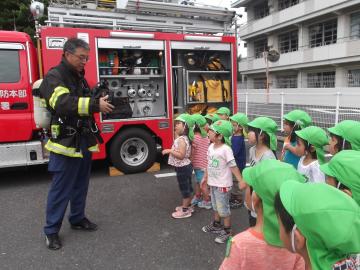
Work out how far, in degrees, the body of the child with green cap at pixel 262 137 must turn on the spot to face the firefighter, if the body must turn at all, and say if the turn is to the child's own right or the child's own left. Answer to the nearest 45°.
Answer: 0° — they already face them

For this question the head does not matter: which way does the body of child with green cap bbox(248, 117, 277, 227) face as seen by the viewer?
to the viewer's left

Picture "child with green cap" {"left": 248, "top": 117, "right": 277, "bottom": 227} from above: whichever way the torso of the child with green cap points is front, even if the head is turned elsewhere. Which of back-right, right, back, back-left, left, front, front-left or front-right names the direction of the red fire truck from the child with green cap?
front-right

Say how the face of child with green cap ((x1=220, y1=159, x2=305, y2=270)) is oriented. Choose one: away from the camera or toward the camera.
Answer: away from the camera

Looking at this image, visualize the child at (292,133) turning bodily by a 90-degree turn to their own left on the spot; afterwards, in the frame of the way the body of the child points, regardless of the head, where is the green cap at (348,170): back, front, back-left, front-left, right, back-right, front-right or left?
front

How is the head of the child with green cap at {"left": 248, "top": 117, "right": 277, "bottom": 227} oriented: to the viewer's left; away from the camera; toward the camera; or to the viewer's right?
to the viewer's left

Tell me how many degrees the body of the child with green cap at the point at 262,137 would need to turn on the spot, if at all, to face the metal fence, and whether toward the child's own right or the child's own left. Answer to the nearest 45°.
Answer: approximately 90° to the child's own right

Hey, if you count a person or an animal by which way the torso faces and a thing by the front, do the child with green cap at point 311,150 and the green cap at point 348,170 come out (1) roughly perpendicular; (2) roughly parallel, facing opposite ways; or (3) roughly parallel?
roughly parallel

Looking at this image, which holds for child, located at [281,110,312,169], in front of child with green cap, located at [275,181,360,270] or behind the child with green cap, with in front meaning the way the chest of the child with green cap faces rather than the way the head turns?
in front

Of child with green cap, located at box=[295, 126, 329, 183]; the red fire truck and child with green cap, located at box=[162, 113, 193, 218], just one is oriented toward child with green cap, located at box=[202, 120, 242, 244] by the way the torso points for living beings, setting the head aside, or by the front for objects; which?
child with green cap, located at box=[295, 126, 329, 183]

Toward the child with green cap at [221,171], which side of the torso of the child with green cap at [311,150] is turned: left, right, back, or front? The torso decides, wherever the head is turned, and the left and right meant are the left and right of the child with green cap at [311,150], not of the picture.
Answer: front

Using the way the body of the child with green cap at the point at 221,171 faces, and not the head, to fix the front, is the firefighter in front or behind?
in front

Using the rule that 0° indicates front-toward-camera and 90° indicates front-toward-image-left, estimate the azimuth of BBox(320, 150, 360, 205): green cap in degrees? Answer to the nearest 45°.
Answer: approximately 90°

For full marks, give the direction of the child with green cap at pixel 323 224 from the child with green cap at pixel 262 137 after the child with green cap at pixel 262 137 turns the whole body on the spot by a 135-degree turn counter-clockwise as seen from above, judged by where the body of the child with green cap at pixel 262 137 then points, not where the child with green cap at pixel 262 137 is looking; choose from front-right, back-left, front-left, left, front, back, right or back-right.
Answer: front-right

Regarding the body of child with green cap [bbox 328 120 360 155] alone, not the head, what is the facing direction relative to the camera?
to the viewer's left
